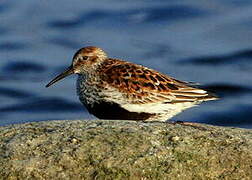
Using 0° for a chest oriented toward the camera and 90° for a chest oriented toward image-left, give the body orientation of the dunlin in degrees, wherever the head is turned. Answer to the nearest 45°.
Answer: approximately 90°
